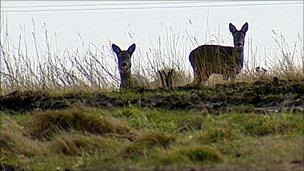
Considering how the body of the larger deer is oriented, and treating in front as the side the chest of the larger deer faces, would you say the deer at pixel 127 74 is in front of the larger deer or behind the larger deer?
behind

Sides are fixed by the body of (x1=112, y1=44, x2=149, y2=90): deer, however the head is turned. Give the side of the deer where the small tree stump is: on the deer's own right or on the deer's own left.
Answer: on the deer's own left

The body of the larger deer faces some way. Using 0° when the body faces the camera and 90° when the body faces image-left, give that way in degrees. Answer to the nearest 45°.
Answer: approximately 270°

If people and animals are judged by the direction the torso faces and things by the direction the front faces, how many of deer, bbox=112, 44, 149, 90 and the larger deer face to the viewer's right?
1

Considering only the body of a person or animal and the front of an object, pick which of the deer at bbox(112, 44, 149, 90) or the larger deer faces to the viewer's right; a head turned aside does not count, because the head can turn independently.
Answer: the larger deer

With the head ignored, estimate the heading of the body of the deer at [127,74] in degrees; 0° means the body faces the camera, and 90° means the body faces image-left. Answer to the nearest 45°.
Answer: approximately 45°
